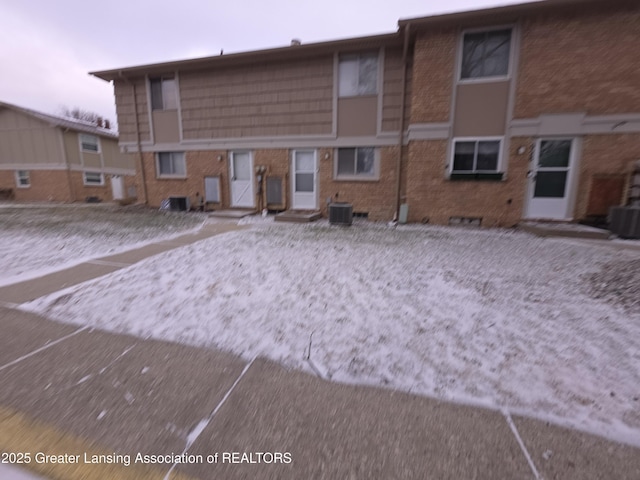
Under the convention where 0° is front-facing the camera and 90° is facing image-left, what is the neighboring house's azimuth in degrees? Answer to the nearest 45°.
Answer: approximately 315°
